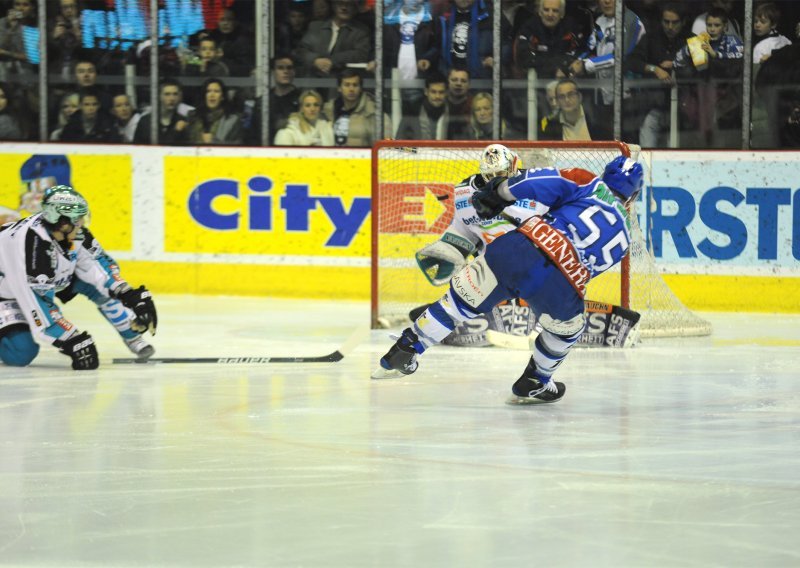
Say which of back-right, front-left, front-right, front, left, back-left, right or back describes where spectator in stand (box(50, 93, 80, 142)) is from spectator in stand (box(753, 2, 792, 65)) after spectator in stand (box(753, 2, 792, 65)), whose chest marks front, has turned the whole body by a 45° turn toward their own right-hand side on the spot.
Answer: front

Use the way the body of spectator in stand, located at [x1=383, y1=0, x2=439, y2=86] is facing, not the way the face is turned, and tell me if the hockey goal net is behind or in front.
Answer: in front

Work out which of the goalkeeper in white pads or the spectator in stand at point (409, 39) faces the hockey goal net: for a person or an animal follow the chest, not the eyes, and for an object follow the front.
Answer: the spectator in stand

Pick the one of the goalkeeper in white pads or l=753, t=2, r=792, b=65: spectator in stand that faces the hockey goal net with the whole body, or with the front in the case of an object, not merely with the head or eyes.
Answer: the spectator in stand

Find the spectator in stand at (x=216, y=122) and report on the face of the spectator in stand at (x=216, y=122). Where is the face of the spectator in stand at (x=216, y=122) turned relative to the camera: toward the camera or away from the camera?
toward the camera

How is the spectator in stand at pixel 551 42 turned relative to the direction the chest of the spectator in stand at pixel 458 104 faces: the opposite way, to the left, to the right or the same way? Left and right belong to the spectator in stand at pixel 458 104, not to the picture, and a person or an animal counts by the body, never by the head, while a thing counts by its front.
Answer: the same way

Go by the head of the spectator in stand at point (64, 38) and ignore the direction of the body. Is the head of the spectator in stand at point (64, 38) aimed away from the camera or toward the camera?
toward the camera

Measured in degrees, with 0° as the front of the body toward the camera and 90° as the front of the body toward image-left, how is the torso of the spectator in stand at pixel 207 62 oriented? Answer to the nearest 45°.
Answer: approximately 0°

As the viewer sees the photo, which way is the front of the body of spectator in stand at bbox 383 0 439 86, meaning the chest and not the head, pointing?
toward the camera

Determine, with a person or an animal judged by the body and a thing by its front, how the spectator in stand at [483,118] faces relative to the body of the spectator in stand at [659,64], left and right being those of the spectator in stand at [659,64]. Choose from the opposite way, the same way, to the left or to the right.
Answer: the same way

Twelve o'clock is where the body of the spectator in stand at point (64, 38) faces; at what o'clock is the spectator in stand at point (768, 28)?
the spectator in stand at point (768, 28) is roughly at 10 o'clock from the spectator in stand at point (64, 38).

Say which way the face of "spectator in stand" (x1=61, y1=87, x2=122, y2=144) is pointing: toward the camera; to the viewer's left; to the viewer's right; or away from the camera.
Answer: toward the camera

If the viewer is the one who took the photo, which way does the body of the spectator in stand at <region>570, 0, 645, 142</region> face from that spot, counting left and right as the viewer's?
facing the viewer and to the left of the viewer

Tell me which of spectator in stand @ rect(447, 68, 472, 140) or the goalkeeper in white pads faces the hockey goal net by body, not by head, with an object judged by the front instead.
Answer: the spectator in stand

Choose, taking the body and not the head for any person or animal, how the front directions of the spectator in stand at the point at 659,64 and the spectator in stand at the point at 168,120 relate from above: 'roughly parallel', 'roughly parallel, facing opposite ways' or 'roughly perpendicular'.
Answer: roughly parallel

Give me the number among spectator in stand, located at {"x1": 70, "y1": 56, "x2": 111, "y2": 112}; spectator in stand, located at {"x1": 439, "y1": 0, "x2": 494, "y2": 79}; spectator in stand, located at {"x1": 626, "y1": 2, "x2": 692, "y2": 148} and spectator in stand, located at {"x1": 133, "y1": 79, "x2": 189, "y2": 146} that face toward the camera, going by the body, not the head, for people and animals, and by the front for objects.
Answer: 4

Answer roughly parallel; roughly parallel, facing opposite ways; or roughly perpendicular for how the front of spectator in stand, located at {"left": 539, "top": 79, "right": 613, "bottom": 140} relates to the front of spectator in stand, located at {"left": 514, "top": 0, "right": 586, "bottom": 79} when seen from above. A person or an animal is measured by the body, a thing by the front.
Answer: roughly parallel

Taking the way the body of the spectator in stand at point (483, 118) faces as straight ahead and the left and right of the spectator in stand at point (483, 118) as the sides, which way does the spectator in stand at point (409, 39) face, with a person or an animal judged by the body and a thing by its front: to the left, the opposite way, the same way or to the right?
the same way

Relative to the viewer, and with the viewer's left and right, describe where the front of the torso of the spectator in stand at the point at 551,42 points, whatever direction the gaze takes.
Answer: facing the viewer
